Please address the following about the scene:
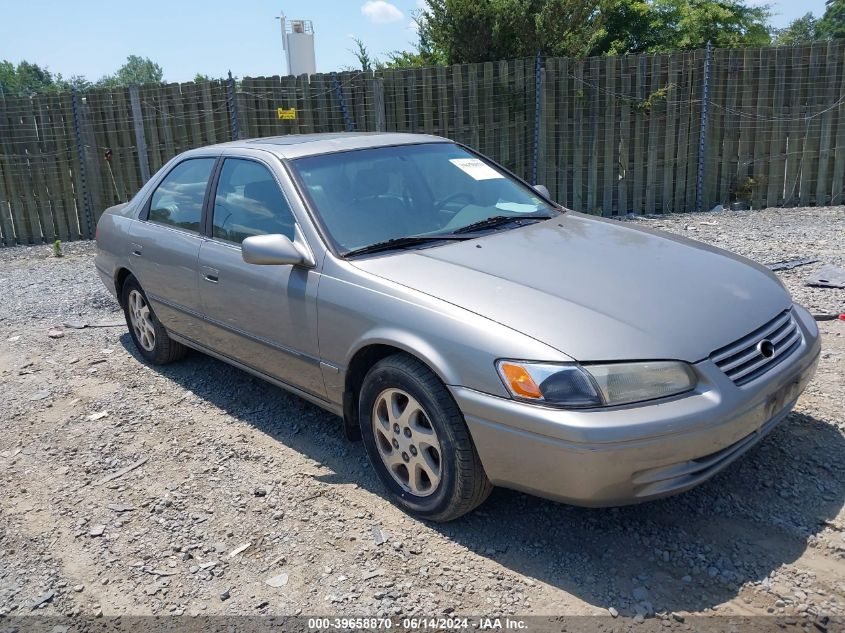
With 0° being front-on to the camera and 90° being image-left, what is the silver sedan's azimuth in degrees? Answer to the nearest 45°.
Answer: approximately 315°

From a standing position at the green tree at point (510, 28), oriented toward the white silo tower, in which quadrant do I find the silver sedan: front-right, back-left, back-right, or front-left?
back-left

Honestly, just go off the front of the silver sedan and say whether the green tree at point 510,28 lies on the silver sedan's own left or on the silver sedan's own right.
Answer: on the silver sedan's own left

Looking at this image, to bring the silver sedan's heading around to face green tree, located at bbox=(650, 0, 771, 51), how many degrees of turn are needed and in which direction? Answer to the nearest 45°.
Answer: approximately 135° to its left

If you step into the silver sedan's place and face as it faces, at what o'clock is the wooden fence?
The wooden fence is roughly at 8 o'clock from the silver sedan.

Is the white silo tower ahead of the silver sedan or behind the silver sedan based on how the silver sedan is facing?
behind

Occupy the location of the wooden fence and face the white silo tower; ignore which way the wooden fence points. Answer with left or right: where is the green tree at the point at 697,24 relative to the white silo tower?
right
